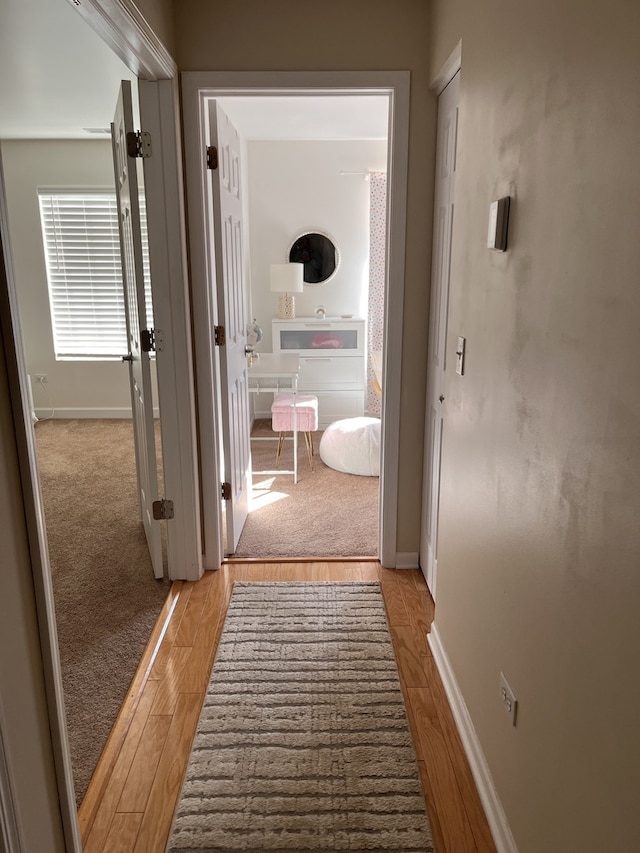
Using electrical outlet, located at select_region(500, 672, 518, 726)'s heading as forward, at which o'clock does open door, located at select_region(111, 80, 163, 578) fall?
The open door is roughly at 1 o'clock from the electrical outlet.

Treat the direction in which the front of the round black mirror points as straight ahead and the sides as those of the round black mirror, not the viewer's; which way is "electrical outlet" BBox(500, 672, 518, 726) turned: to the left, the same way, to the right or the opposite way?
to the right

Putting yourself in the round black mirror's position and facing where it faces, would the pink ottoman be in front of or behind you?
in front

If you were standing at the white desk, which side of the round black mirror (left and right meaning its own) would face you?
front

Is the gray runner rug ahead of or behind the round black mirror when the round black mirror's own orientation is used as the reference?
ahead

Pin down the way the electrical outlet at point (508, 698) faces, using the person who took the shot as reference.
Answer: facing to the left of the viewer

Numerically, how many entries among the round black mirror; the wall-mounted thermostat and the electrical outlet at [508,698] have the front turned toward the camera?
1

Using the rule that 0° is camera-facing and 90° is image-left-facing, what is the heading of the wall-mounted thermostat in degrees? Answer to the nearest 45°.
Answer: approximately 90°

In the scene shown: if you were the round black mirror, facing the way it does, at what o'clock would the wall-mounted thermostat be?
The wall-mounted thermostat is roughly at 12 o'clock from the round black mirror.

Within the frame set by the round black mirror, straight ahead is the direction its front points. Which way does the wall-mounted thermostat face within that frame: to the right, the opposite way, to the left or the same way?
to the right

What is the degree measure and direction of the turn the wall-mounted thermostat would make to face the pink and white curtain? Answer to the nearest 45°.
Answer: approximately 90° to its right

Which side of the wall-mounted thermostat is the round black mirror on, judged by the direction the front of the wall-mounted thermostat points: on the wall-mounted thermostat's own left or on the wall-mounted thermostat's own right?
on the wall-mounted thermostat's own right

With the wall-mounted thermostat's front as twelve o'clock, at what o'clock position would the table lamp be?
The table lamp is roughly at 2 o'clock from the wall-mounted thermostat.

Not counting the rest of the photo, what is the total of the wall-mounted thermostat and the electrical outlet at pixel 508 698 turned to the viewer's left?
2
